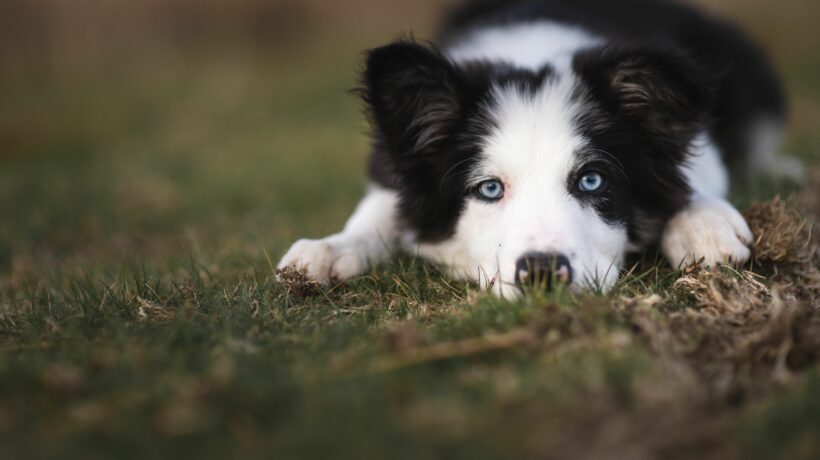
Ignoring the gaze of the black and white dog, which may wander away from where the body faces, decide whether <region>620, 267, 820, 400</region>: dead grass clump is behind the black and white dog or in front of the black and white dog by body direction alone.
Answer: in front

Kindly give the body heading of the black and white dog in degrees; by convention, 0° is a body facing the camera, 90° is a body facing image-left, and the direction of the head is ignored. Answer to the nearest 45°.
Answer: approximately 0°

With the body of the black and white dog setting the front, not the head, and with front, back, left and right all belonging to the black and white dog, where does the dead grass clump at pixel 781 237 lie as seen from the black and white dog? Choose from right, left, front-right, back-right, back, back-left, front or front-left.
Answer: left

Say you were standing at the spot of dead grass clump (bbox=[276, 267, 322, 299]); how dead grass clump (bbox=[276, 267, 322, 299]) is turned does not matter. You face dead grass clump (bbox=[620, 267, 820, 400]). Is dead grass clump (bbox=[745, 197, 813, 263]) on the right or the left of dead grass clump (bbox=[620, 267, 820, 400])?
left

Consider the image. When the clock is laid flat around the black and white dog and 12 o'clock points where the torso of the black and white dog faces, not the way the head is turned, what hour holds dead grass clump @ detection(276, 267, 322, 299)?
The dead grass clump is roughly at 2 o'clock from the black and white dog.
